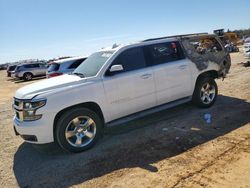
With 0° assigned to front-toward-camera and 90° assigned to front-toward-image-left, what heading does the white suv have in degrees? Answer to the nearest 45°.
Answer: approximately 45°

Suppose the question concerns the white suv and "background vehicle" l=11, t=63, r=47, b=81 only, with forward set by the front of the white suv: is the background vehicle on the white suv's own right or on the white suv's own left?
on the white suv's own right

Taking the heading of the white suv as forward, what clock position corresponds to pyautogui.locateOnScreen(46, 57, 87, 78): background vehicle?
The background vehicle is roughly at 4 o'clock from the white suv.
